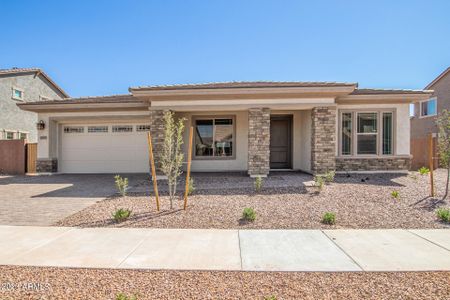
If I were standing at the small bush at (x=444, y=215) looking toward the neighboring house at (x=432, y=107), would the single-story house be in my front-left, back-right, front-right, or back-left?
front-left

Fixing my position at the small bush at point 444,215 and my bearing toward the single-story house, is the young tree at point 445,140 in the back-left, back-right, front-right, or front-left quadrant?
front-right

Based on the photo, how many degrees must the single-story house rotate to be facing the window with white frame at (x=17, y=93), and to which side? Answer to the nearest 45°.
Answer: approximately 135° to its right

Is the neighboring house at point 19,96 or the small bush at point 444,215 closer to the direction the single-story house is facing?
the small bush

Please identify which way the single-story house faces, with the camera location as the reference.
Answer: facing the viewer

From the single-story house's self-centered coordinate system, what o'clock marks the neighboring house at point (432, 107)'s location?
The neighboring house is roughly at 8 o'clock from the single-story house.

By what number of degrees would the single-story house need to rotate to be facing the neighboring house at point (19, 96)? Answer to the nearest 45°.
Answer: approximately 135° to its right

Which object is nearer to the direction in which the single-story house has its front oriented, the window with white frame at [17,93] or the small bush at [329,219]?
the small bush

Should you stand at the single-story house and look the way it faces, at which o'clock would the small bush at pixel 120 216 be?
The small bush is roughly at 1 o'clock from the single-story house.

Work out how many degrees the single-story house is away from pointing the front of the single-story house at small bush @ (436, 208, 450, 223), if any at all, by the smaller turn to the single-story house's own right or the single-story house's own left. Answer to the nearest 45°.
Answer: approximately 45° to the single-story house's own left

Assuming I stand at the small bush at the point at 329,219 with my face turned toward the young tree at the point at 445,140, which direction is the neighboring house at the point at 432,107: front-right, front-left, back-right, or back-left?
front-left
